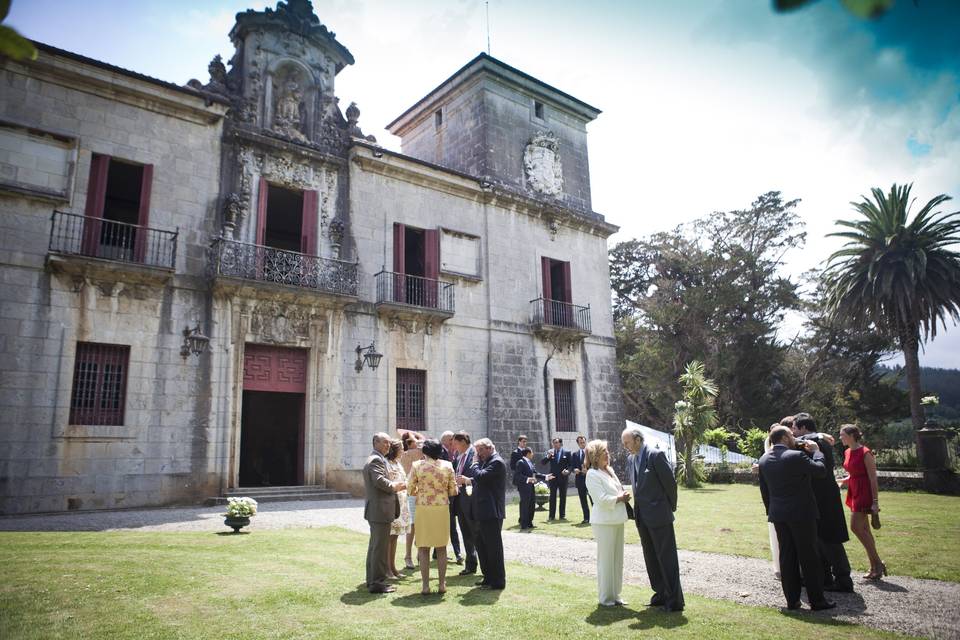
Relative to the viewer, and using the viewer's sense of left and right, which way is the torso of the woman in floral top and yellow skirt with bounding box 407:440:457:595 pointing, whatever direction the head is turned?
facing away from the viewer

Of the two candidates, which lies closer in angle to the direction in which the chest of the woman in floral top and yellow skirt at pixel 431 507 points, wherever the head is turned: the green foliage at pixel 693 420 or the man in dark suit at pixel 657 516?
the green foliage

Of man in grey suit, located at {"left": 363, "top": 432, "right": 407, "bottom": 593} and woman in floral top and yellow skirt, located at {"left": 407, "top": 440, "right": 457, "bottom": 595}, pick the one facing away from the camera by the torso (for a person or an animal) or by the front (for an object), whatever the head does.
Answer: the woman in floral top and yellow skirt

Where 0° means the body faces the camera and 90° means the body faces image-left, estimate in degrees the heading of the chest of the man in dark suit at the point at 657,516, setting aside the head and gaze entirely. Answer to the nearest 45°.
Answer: approximately 45°

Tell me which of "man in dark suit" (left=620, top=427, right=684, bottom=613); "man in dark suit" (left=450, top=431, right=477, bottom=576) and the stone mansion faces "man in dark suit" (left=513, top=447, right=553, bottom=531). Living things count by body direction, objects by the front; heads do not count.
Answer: the stone mansion

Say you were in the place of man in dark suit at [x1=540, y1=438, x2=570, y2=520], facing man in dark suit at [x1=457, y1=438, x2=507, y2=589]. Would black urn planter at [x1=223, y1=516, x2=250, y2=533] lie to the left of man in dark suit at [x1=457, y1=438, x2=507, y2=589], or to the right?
right

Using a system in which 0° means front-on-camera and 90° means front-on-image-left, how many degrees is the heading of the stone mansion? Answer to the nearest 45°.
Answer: approximately 315°

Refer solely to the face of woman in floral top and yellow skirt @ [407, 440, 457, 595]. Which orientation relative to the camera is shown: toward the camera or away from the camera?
away from the camera

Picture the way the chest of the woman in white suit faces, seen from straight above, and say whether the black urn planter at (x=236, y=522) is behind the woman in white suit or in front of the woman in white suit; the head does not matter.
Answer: behind

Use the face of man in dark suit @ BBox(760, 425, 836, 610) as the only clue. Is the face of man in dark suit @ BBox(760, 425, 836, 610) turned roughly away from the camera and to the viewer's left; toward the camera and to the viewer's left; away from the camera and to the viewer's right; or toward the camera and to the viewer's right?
away from the camera and to the viewer's right

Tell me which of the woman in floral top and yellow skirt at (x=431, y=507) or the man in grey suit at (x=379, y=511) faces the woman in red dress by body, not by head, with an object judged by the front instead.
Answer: the man in grey suit

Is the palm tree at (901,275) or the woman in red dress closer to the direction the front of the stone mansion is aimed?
the woman in red dress

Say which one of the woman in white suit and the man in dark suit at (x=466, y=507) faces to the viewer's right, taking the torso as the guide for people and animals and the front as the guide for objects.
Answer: the woman in white suit

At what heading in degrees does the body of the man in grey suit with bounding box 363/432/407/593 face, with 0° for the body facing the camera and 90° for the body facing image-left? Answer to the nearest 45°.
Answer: approximately 270°
